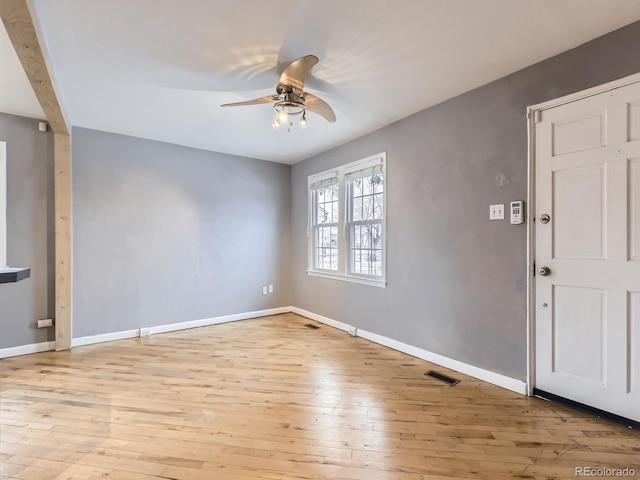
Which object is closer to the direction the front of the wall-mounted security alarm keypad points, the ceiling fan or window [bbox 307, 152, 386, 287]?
the ceiling fan

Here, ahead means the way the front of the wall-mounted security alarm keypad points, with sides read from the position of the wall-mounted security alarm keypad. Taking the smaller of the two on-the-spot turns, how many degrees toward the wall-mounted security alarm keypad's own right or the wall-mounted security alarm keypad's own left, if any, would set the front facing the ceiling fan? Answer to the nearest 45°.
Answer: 0° — it already faces it

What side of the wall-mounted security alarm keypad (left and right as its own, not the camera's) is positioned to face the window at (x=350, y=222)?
right
